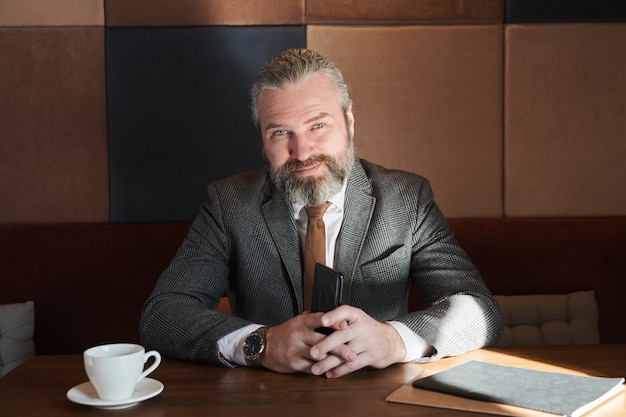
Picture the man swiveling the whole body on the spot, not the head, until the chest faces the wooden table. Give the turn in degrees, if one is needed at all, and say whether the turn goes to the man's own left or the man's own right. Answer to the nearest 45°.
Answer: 0° — they already face it

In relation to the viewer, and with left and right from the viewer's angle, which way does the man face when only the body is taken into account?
facing the viewer

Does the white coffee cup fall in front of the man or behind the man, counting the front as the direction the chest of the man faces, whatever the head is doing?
in front

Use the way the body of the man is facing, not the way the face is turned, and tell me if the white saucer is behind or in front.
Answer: in front
